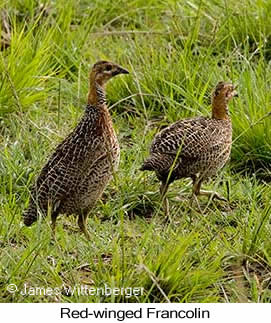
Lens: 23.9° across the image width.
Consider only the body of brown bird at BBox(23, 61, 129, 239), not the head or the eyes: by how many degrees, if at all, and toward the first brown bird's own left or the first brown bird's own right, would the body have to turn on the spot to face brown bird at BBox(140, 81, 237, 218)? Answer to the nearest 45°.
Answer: approximately 45° to the first brown bird's own left

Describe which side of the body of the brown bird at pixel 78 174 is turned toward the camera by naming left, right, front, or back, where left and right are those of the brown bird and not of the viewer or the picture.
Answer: right

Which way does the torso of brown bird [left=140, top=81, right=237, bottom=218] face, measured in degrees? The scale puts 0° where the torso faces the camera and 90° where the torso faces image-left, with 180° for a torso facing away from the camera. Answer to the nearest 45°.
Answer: approximately 270°

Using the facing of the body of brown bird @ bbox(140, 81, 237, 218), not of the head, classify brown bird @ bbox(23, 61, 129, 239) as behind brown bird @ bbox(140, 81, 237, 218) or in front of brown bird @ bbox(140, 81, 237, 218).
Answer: behind

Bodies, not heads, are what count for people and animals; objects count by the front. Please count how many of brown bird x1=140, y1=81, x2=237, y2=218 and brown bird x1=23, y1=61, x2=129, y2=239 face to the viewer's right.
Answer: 2
